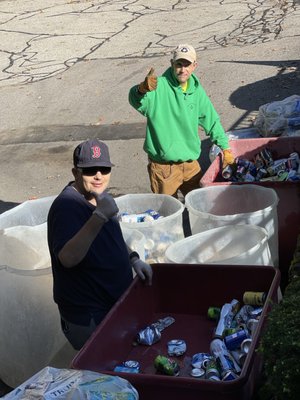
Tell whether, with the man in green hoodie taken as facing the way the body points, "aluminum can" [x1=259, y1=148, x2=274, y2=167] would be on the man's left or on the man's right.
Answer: on the man's left

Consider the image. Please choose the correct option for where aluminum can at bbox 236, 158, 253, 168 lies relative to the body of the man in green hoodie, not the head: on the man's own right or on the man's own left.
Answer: on the man's own left

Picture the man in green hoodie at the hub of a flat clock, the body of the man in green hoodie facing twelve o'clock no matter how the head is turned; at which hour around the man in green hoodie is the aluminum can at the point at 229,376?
The aluminum can is roughly at 12 o'clock from the man in green hoodie.

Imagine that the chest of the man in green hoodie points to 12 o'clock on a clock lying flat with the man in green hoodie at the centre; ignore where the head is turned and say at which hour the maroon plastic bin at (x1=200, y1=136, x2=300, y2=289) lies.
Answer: The maroon plastic bin is roughly at 10 o'clock from the man in green hoodie.

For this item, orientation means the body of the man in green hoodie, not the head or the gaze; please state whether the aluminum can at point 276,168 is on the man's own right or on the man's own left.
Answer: on the man's own left

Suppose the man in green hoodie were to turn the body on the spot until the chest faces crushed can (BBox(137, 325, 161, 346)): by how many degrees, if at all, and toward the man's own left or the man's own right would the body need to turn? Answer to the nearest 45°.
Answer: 0° — they already face it

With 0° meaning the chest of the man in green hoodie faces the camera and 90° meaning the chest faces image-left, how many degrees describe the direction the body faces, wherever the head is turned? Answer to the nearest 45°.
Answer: approximately 0°

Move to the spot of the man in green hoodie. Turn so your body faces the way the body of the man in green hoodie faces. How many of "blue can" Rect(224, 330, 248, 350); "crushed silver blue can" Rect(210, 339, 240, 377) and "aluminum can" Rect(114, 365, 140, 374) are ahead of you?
3

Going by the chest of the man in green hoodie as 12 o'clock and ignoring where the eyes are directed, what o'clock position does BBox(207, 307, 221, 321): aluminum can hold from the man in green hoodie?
The aluminum can is roughly at 12 o'clock from the man in green hoodie.
